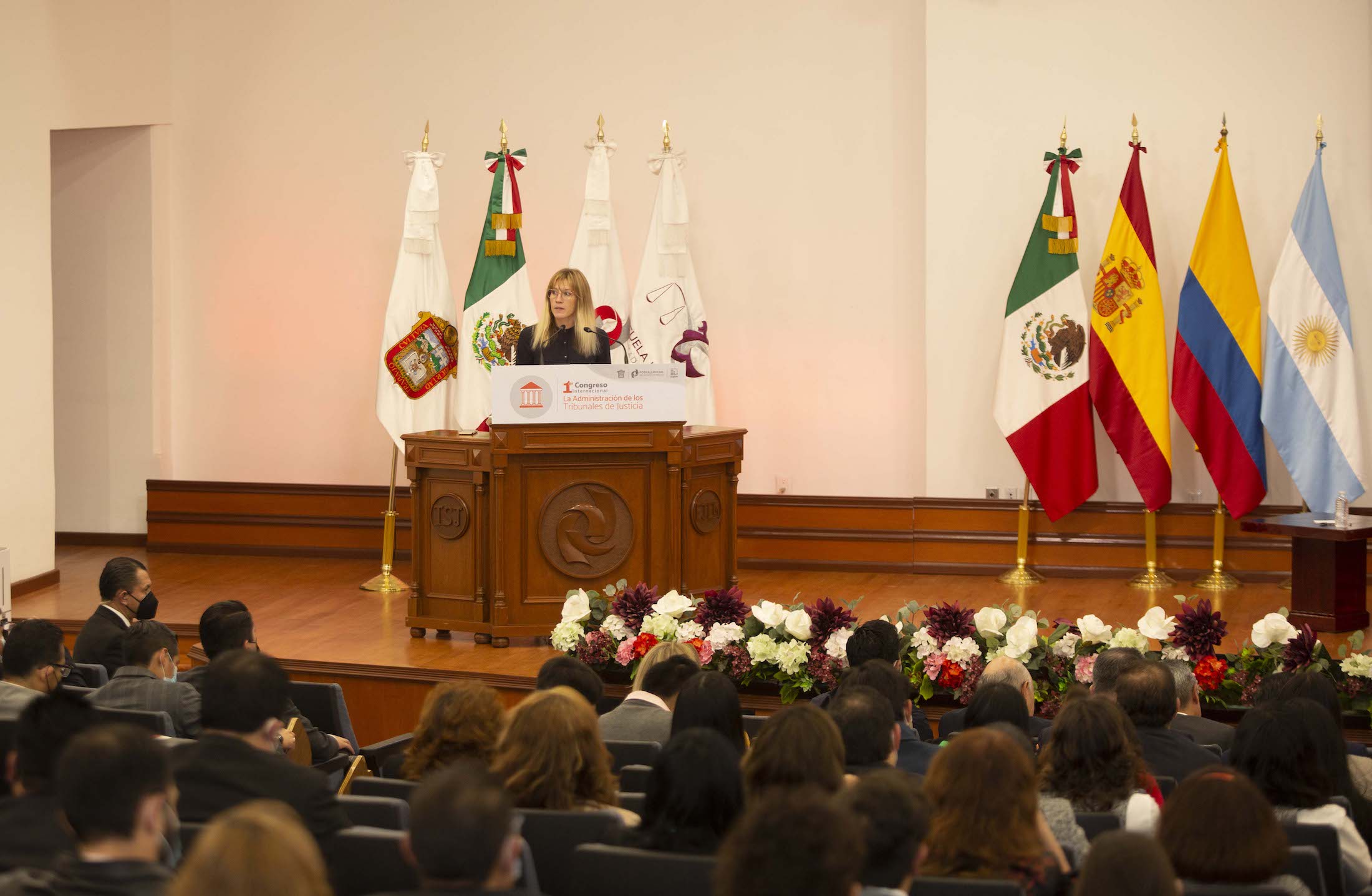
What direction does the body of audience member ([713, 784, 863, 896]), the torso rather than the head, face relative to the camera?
away from the camera

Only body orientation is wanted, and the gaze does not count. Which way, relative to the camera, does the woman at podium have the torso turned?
toward the camera

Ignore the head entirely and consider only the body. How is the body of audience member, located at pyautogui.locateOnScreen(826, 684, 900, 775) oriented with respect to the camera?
away from the camera

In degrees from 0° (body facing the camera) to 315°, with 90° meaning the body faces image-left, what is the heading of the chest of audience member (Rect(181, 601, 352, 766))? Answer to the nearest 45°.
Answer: approximately 225°

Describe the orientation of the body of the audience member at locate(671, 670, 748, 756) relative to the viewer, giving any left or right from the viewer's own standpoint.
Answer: facing away from the viewer

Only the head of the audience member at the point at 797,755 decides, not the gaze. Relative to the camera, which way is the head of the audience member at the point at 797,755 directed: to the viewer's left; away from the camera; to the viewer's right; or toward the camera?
away from the camera

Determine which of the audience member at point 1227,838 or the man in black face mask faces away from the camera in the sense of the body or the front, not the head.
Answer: the audience member

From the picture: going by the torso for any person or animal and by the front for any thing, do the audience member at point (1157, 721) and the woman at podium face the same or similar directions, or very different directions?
very different directions

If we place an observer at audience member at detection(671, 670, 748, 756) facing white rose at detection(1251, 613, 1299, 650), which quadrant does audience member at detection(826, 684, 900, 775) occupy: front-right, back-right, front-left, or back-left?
front-right

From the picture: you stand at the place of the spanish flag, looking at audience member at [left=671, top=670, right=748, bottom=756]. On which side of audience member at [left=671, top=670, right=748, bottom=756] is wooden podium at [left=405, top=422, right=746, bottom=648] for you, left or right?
right

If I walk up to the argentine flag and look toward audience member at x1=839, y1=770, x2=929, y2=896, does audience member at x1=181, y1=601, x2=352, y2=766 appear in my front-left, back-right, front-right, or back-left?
front-right

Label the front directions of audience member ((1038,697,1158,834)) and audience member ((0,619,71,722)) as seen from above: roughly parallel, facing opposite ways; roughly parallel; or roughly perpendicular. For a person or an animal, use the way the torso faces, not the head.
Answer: roughly parallel

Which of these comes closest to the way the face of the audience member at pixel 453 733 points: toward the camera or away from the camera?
away from the camera

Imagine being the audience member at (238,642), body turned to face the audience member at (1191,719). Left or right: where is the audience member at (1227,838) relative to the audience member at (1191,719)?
right

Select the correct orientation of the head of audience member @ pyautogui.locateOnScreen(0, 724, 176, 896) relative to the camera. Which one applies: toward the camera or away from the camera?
away from the camera

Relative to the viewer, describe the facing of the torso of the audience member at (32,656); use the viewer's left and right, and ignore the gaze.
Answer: facing away from the viewer and to the right of the viewer

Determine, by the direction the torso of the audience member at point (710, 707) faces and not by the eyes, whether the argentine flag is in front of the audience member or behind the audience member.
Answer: in front

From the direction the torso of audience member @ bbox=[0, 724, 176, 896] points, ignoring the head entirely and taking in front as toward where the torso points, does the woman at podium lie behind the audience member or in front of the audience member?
in front
